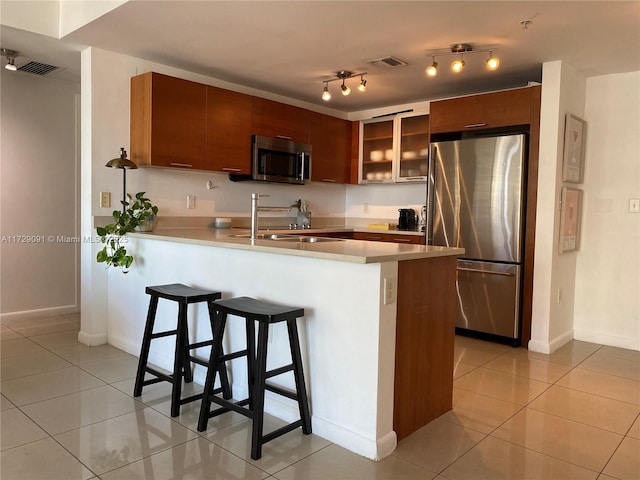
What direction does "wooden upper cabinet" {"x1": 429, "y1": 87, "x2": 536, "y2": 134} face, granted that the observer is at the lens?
facing the viewer and to the left of the viewer

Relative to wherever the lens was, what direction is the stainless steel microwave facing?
facing the viewer and to the right of the viewer

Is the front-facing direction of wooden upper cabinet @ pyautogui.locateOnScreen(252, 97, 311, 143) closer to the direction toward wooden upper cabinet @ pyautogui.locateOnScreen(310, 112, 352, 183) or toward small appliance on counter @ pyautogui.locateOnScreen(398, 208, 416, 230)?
the small appliance on counter

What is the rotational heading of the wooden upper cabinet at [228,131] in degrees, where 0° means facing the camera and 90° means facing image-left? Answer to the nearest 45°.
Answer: approximately 315°

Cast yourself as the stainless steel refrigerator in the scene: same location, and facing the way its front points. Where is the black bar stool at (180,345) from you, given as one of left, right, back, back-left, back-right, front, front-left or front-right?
front

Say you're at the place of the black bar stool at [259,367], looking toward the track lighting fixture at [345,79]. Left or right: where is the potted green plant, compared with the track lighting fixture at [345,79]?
left

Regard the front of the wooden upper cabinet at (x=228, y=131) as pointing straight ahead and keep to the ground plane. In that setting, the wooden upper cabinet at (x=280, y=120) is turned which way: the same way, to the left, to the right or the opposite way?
the same way

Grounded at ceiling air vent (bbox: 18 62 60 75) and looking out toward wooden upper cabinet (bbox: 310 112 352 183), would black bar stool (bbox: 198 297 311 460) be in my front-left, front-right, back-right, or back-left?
front-right

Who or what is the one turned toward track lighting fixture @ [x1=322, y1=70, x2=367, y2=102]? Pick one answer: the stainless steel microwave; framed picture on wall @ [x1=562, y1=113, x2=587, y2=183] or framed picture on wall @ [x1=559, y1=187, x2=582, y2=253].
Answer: the stainless steel microwave

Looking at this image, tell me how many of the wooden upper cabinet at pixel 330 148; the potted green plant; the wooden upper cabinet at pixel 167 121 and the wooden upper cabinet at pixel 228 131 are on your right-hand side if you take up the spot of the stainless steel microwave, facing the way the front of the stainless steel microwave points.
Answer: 3
